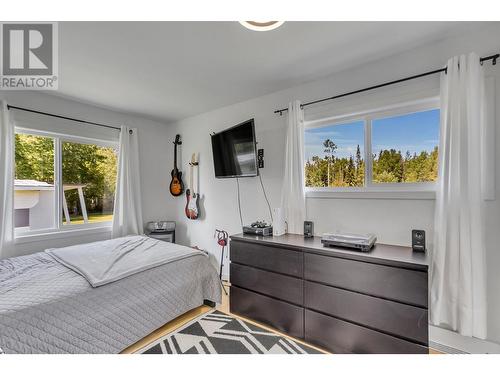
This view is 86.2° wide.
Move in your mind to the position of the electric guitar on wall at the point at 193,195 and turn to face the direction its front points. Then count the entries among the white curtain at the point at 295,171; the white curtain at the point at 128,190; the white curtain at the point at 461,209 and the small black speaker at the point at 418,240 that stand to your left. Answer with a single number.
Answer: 3

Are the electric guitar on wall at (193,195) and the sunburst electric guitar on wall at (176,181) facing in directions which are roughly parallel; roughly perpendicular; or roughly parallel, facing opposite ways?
roughly parallel

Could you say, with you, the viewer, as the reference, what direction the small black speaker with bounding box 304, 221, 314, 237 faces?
facing the viewer and to the left of the viewer

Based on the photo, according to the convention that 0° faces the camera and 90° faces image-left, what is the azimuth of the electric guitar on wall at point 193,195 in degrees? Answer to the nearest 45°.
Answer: approximately 45°

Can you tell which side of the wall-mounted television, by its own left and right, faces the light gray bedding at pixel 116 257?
front

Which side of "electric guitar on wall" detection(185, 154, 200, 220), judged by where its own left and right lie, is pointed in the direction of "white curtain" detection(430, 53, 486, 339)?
left

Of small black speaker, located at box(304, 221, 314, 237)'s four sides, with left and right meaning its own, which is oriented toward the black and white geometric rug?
front

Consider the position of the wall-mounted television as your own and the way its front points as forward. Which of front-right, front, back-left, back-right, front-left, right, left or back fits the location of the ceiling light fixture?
front-left

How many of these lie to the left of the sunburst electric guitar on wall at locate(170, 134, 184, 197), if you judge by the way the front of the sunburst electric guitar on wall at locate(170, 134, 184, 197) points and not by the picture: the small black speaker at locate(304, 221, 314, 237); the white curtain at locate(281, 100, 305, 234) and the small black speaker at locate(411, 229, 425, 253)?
3

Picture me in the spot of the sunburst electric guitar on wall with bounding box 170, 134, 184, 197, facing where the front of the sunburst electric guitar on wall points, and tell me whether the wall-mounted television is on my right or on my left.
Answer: on my left
